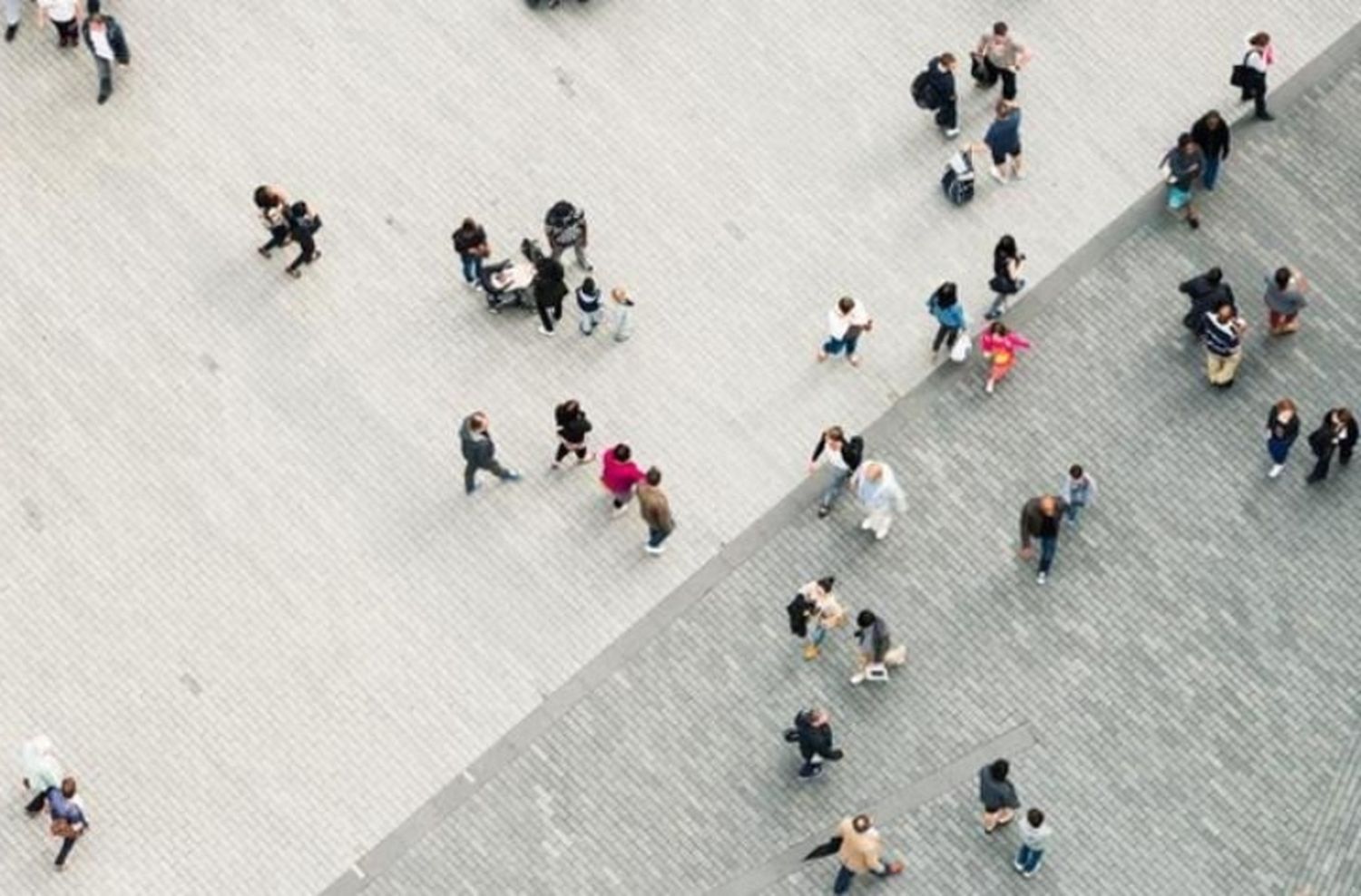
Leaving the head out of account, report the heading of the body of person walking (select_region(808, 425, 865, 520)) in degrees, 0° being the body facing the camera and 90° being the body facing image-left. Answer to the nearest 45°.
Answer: approximately 45°

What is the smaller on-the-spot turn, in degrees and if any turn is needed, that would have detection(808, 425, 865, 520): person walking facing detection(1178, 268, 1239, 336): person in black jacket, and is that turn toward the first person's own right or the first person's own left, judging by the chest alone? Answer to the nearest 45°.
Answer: approximately 135° to the first person's own left

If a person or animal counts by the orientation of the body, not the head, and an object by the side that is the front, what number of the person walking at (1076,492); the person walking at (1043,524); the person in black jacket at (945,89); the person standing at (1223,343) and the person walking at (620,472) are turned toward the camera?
3

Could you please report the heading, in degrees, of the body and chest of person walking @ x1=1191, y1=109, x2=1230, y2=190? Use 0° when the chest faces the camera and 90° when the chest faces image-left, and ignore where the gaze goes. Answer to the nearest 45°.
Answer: approximately 0°
